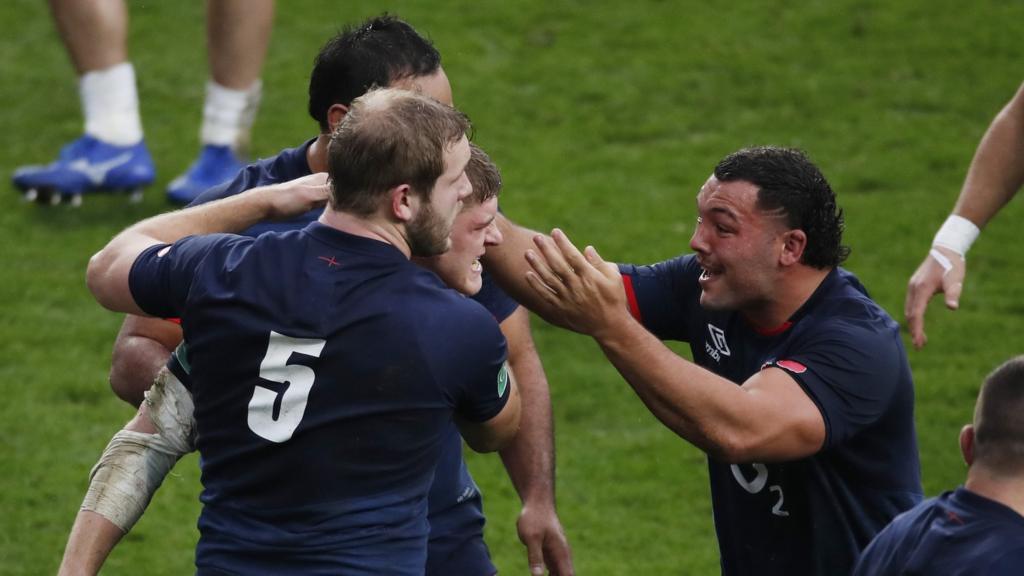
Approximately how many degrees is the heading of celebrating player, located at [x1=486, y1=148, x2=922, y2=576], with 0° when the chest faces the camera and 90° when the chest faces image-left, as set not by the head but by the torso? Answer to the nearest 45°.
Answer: approximately 45°

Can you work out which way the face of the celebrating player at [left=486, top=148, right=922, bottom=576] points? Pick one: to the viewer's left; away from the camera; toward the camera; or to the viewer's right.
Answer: to the viewer's left

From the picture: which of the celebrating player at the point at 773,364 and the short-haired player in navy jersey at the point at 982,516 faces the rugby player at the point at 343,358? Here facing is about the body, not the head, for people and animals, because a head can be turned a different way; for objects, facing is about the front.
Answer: the celebrating player at the point at 773,364

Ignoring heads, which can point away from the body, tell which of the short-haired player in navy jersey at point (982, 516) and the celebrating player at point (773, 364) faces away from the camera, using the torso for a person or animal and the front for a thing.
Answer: the short-haired player in navy jersey at point (982, 516)

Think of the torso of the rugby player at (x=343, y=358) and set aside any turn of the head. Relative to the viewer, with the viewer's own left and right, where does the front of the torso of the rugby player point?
facing away from the viewer and to the right of the viewer

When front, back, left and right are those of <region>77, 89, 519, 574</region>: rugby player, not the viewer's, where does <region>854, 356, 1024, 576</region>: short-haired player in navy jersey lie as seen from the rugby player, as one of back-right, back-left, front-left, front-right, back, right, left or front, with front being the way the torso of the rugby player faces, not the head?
front-right

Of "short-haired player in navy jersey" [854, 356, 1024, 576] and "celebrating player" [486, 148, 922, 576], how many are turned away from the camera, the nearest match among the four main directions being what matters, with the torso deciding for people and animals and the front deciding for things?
1

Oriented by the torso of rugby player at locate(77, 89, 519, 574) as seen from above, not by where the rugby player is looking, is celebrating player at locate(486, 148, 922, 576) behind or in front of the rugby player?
in front

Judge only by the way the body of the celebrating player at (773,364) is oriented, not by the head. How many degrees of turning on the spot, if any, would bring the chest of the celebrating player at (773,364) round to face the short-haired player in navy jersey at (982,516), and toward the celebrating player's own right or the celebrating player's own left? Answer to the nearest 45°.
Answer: approximately 90° to the celebrating player's own left

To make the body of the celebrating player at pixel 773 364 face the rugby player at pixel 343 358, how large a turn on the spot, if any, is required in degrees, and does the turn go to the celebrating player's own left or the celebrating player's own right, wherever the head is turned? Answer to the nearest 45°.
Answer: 0° — they already face them

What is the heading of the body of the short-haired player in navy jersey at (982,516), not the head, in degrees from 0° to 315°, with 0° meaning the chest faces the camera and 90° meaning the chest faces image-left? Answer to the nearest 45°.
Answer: approximately 180°

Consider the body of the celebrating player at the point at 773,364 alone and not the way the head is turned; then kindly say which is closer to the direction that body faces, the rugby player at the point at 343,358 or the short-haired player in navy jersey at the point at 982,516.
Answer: the rugby player
